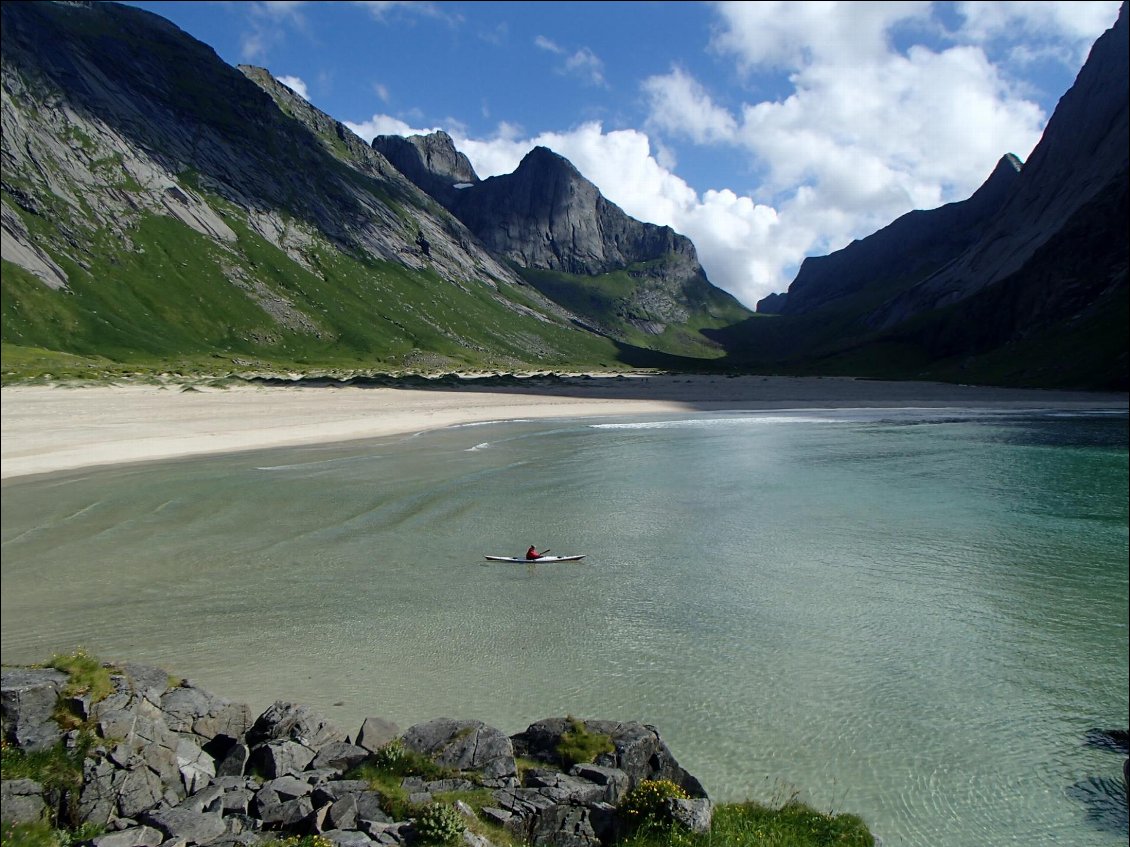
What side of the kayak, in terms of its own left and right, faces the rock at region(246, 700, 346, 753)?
right

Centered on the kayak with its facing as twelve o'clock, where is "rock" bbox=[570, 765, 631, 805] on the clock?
The rock is roughly at 3 o'clock from the kayak.

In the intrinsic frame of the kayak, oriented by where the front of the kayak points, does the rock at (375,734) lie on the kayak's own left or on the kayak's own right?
on the kayak's own right

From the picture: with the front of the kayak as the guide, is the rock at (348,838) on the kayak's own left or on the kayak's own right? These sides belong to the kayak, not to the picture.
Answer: on the kayak's own right

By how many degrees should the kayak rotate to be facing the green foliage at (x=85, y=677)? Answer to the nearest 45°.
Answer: approximately 135° to its right

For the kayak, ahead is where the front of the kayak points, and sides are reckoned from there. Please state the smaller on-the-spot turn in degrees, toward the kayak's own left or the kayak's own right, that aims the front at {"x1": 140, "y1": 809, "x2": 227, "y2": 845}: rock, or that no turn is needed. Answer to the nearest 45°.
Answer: approximately 90° to the kayak's own right

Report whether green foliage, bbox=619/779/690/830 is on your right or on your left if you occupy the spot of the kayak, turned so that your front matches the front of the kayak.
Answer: on your right

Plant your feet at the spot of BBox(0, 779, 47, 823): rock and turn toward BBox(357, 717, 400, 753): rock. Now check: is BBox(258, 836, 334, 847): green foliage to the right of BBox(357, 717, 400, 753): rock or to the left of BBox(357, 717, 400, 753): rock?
right

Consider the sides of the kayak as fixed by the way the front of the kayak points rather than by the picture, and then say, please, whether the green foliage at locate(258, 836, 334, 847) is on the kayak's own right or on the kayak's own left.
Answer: on the kayak's own right

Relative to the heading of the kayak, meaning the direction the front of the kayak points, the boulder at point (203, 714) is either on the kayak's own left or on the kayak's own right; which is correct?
on the kayak's own right

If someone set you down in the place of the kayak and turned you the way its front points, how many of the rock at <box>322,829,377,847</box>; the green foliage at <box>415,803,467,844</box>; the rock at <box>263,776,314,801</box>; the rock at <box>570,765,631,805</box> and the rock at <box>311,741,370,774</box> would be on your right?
5

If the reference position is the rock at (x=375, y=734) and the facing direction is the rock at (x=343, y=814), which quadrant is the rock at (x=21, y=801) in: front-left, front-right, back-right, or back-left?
front-right

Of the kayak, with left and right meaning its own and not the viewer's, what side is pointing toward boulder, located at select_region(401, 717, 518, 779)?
right

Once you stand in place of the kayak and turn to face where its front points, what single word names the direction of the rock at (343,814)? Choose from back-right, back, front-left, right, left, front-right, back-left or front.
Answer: right

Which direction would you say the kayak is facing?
to the viewer's right
